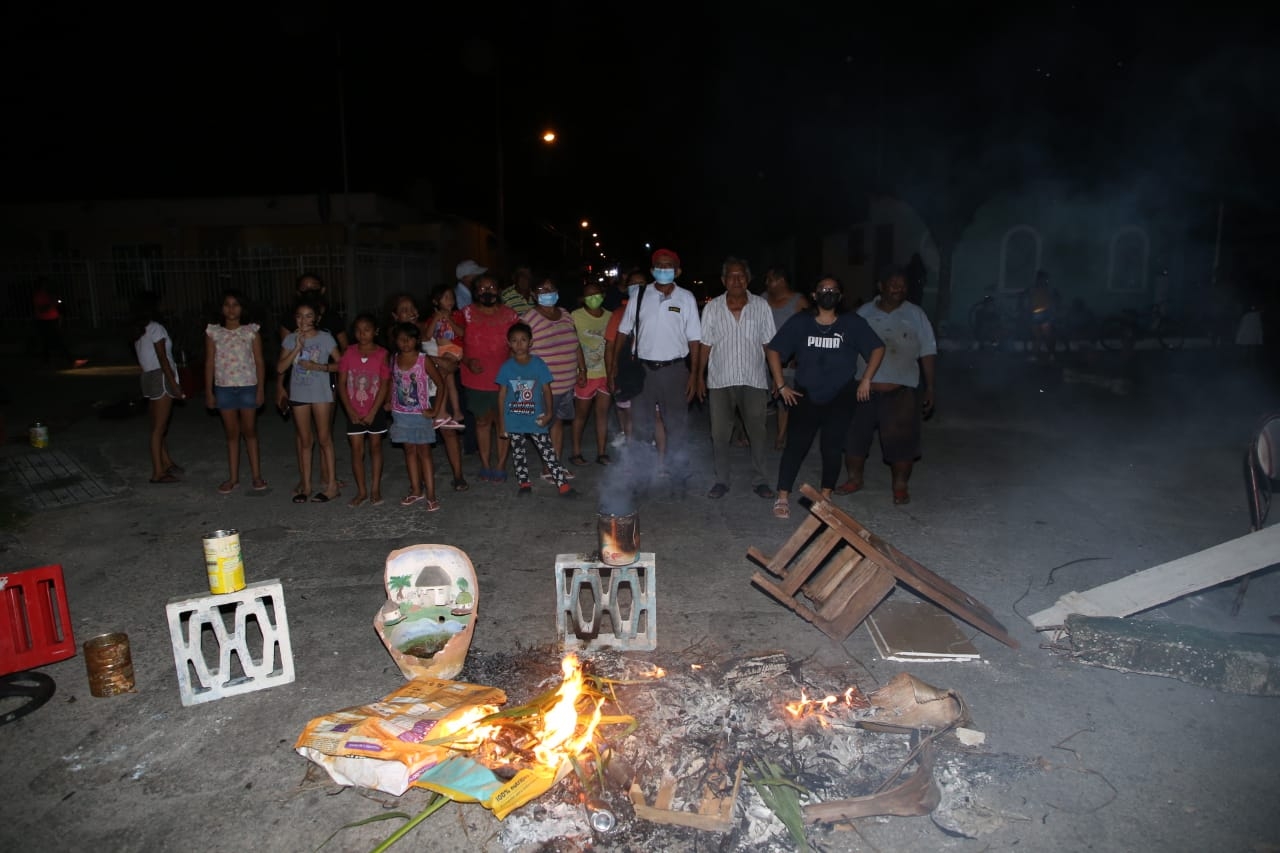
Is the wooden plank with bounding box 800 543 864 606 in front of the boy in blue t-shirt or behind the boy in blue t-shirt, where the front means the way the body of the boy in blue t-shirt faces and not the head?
in front

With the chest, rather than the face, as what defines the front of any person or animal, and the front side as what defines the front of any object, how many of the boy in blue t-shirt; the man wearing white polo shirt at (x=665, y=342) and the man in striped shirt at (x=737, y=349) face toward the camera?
3

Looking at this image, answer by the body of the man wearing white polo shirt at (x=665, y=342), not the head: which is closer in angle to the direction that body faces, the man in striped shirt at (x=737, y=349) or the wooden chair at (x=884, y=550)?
the wooden chair

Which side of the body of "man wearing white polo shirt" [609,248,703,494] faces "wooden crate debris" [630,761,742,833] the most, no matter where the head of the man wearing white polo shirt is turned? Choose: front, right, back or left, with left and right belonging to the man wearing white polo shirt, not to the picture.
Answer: front

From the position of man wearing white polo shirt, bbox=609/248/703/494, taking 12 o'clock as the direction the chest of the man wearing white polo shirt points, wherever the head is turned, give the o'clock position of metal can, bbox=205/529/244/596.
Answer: The metal can is roughly at 1 o'clock from the man wearing white polo shirt.

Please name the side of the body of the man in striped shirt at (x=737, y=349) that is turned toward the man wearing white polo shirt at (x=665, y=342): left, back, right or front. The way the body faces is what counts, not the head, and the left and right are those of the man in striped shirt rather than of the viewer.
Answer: right

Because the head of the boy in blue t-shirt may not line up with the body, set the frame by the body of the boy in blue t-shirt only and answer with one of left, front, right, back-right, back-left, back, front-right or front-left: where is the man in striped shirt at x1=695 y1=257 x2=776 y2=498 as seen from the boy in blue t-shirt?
left

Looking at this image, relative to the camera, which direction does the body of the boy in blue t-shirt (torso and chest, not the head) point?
toward the camera

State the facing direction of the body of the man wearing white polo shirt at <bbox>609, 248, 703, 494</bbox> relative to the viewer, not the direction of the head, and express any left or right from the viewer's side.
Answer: facing the viewer

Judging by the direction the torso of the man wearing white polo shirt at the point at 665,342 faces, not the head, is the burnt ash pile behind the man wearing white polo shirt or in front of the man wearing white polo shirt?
in front

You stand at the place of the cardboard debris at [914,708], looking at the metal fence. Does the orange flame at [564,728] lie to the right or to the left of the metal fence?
left

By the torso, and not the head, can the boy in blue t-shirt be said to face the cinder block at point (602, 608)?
yes
